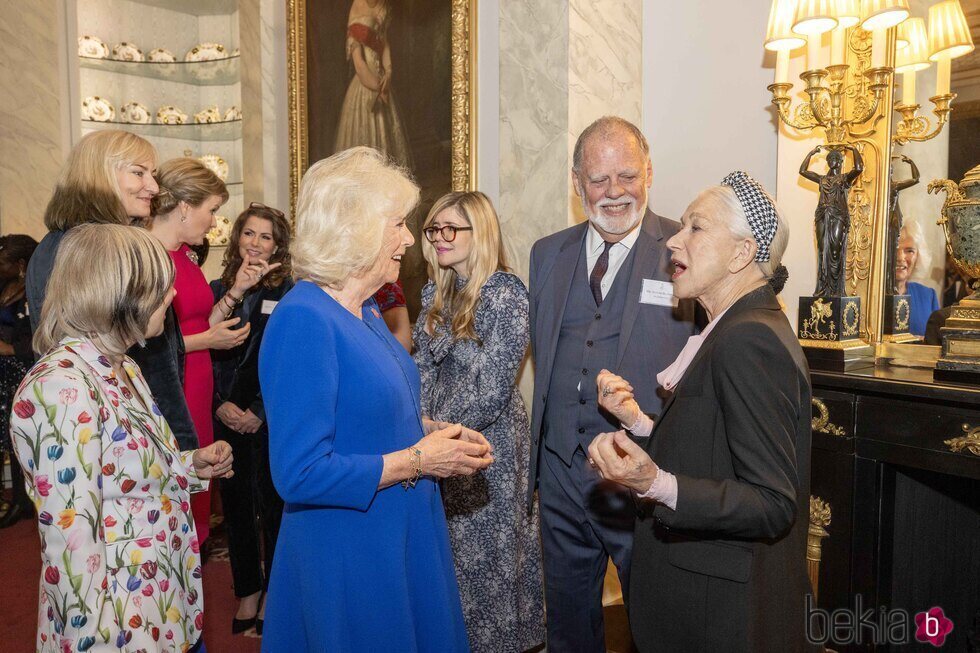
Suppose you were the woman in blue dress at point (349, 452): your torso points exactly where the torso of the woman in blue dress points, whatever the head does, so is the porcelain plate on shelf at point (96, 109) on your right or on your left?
on your left

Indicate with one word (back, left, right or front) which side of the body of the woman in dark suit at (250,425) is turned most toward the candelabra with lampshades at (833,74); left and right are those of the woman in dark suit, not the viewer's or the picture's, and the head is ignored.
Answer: left

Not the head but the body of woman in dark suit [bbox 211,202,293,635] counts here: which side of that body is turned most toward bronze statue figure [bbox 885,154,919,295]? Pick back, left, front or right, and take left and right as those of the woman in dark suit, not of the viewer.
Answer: left

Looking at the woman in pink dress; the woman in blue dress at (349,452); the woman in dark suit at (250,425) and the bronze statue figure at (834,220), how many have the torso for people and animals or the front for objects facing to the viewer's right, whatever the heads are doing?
2

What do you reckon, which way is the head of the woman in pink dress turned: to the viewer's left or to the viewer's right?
to the viewer's right

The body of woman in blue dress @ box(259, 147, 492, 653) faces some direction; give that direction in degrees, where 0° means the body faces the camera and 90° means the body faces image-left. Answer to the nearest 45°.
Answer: approximately 270°

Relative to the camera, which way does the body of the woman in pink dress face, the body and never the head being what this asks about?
to the viewer's right

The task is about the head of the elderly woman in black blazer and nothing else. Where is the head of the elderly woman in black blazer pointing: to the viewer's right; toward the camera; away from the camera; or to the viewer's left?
to the viewer's left

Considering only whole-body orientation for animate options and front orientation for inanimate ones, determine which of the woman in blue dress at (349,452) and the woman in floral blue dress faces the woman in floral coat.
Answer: the woman in floral blue dress

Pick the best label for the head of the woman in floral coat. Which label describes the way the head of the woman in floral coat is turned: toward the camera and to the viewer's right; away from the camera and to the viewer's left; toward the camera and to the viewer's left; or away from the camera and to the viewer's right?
away from the camera and to the viewer's right

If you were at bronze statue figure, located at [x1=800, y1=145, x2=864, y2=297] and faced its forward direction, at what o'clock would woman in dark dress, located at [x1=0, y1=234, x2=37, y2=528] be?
The woman in dark dress is roughly at 3 o'clock from the bronze statue figure.

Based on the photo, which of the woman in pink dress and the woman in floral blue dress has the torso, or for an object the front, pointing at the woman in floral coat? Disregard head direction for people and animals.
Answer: the woman in floral blue dress

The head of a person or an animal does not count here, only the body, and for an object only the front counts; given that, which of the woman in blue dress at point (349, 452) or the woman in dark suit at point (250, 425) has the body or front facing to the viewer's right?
the woman in blue dress

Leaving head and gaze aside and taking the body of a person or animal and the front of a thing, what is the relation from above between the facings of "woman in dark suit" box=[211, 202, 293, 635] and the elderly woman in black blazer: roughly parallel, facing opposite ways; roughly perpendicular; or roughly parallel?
roughly perpendicular
